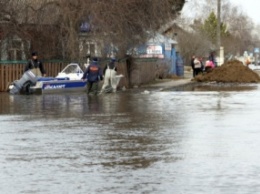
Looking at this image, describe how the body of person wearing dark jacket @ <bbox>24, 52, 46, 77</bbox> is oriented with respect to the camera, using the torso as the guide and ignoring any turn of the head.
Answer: toward the camera

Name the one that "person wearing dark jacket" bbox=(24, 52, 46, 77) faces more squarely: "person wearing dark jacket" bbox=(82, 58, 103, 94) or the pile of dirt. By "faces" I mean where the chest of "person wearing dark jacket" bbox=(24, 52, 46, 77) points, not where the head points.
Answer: the person wearing dark jacket

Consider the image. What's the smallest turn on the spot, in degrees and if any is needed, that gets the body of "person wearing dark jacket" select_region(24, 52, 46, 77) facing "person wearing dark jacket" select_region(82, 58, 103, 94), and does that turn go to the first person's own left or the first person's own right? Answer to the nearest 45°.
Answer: approximately 45° to the first person's own left
